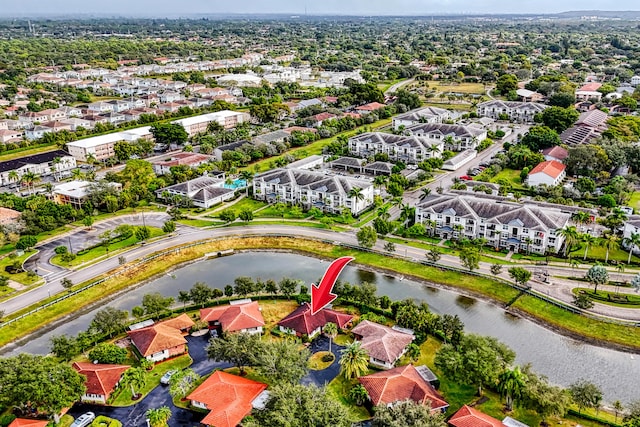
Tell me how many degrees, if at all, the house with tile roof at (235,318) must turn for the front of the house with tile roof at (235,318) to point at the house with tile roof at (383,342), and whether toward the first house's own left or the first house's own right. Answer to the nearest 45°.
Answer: approximately 45° to the first house's own left

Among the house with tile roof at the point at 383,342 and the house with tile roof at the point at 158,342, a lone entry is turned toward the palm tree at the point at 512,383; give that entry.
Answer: the house with tile roof at the point at 158,342

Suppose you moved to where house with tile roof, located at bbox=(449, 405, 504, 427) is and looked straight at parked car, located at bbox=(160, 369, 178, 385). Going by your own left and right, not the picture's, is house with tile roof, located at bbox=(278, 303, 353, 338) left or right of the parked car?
right

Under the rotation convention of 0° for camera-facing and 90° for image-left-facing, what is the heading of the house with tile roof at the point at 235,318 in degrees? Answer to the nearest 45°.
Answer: approximately 0°

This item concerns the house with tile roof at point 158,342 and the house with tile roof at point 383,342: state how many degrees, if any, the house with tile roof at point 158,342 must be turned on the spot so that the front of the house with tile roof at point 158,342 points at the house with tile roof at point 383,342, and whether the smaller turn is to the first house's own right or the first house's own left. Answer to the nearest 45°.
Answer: approximately 45° to the first house's own left

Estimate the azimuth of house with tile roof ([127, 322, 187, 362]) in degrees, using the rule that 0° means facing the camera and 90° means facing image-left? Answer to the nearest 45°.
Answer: approximately 315°

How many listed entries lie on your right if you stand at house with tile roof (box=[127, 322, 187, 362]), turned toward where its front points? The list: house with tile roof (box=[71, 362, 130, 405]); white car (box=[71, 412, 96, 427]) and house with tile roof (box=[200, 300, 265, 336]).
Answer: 2
